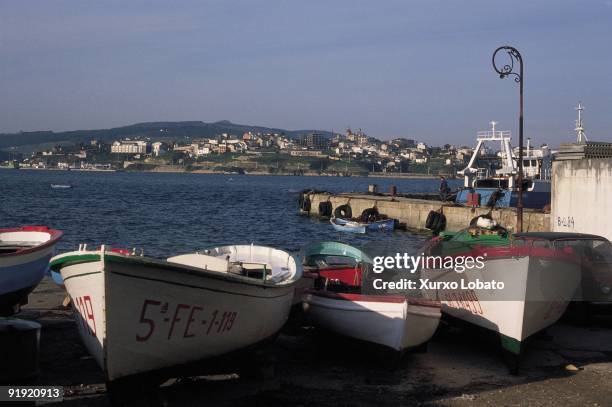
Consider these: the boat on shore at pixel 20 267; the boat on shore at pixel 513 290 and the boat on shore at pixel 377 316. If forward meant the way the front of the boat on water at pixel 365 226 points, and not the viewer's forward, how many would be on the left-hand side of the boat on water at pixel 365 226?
3

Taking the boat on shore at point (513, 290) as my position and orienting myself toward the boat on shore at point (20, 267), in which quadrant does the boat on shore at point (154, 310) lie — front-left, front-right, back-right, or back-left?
front-left

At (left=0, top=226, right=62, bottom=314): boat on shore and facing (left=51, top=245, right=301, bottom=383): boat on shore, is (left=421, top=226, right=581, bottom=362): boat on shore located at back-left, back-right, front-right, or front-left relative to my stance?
front-left

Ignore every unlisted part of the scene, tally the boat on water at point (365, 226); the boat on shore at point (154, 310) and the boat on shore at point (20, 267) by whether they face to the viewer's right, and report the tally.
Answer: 1

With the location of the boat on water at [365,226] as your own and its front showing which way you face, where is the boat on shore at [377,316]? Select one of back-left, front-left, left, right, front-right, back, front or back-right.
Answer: left

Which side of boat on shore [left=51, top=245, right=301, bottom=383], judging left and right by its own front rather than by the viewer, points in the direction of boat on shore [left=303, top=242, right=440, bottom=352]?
back

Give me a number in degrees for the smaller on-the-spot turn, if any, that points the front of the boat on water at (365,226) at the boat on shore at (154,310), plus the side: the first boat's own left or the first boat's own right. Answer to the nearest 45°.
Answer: approximately 90° to the first boat's own left

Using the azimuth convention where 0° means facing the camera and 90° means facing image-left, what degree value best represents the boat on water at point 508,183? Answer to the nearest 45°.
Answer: approximately 225°

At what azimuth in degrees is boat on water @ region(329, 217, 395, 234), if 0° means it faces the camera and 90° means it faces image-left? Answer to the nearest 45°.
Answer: approximately 90°
